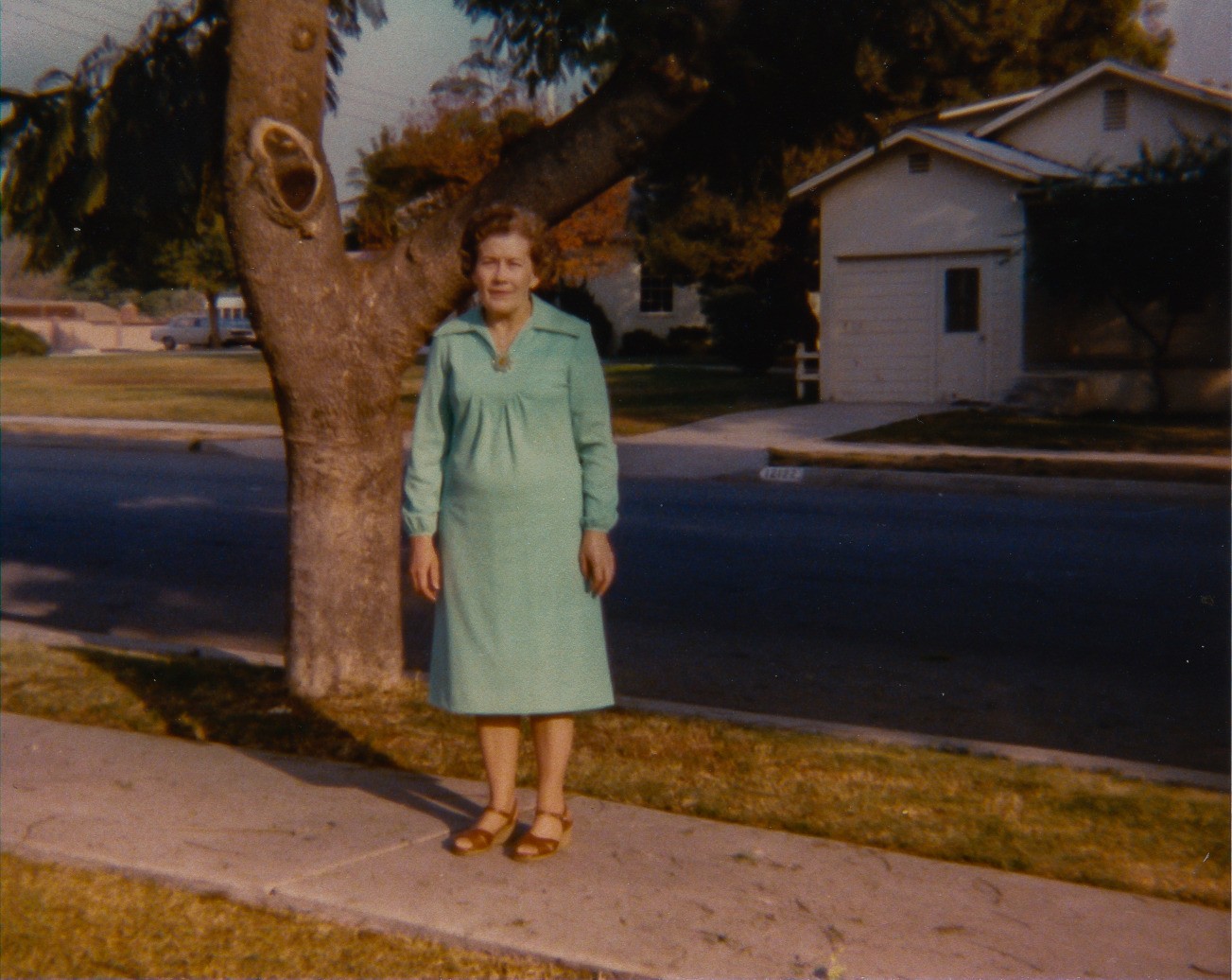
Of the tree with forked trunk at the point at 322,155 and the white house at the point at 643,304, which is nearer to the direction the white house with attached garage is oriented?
the tree with forked trunk

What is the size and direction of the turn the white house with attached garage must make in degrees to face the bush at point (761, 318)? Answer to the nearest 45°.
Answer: approximately 135° to its right

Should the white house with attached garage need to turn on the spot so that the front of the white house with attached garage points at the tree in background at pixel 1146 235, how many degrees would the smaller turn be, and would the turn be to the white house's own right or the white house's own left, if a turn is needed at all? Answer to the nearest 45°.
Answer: approximately 45° to the white house's own left

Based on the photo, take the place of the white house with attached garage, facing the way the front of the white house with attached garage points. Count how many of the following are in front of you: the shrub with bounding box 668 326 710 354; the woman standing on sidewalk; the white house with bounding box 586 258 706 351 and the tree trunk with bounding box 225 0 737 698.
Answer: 2

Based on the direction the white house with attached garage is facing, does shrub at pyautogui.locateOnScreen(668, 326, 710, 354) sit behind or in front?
behind

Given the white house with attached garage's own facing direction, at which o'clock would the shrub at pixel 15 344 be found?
The shrub is roughly at 4 o'clock from the white house with attached garage.

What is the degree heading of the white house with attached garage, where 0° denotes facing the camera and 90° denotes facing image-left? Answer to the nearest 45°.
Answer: approximately 0°

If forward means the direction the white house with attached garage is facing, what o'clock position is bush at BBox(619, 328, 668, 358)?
The bush is roughly at 5 o'clock from the white house with attached garage.

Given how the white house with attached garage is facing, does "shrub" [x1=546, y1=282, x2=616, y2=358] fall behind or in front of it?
behind

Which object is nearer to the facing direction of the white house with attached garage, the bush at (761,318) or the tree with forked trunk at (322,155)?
the tree with forked trunk

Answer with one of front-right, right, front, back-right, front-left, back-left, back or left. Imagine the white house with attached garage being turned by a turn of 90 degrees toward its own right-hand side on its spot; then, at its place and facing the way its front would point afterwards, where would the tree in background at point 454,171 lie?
front

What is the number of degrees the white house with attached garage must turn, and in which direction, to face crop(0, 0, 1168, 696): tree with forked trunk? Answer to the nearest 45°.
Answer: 0° — it already faces it
